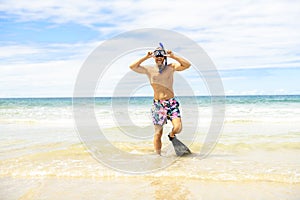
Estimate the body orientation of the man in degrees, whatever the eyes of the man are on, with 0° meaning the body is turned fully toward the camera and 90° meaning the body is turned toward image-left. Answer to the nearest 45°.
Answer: approximately 0°
